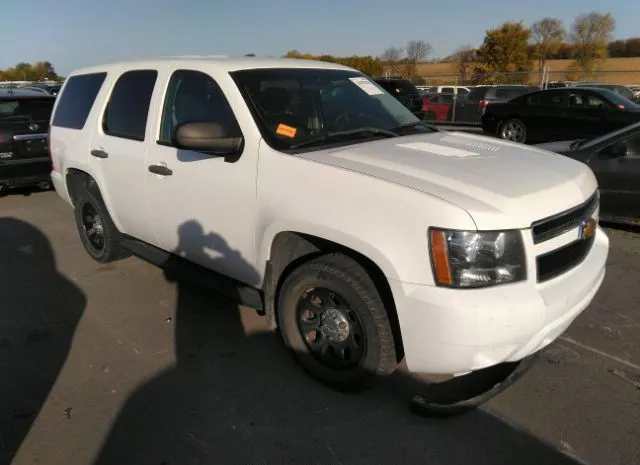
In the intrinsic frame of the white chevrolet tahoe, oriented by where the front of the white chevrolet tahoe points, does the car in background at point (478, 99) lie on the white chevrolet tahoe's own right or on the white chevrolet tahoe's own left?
on the white chevrolet tahoe's own left

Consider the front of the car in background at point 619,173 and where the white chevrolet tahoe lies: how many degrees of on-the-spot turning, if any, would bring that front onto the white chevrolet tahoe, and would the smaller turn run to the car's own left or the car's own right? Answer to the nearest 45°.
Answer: approximately 90° to the car's own left

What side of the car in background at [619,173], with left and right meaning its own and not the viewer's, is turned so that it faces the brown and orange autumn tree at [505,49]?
right

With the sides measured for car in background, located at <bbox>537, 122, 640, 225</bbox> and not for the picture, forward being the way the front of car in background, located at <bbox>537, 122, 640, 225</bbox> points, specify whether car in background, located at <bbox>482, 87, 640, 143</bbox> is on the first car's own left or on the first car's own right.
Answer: on the first car's own right

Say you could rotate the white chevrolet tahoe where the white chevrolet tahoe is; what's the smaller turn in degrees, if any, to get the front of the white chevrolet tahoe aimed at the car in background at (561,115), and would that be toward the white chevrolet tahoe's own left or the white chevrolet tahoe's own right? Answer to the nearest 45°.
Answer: approximately 90° to the white chevrolet tahoe's own left

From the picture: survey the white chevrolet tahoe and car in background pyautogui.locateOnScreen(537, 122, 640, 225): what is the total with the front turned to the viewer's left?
1

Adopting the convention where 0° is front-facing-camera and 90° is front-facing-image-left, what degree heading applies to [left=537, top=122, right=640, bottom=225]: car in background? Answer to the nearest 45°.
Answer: approximately 90°

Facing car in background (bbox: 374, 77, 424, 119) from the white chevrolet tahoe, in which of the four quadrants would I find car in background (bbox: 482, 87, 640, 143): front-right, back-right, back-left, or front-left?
front-right

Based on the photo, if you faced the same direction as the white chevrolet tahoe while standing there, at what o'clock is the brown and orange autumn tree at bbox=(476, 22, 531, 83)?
The brown and orange autumn tree is roughly at 8 o'clock from the white chevrolet tahoe.

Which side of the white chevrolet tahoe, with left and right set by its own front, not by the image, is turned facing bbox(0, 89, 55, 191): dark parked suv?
back

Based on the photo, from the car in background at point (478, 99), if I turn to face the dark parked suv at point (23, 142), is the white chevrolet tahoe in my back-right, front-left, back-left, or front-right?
front-left

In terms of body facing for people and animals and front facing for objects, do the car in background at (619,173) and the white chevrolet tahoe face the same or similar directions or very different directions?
very different directions

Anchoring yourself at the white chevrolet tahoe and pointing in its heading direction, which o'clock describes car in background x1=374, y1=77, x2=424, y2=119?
The car in background is roughly at 8 o'clock from the white chevrolet tahoe.

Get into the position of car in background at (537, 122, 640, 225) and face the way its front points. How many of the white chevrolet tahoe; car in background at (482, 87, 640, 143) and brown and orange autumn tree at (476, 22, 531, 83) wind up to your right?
2

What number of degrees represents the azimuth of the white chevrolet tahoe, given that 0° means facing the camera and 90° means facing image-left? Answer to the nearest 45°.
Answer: approximately 315°
